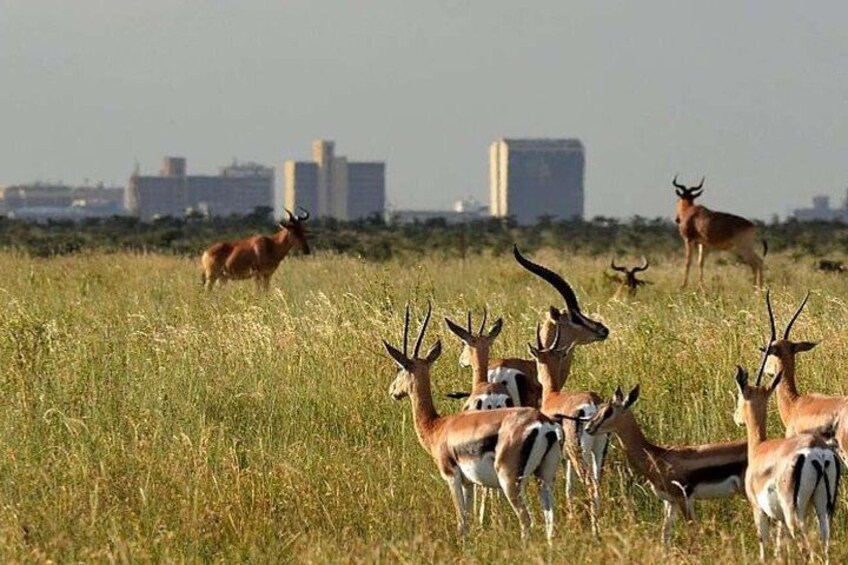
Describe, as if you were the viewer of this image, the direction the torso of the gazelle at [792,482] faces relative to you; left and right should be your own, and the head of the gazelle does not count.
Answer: facing away from the viewer and to the left of the viewer

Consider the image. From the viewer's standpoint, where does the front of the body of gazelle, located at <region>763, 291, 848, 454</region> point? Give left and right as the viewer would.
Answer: facing to the left of the viewer

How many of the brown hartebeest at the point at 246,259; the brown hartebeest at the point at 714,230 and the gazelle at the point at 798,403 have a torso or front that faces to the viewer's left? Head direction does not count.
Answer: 2

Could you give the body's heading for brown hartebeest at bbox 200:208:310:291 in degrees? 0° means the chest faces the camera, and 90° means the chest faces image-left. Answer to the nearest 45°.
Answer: approximately 270°

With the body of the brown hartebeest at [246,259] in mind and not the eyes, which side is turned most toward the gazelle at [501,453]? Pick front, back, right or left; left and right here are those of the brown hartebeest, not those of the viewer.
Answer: right

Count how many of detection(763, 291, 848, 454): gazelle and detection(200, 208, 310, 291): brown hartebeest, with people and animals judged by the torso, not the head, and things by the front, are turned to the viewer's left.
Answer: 1

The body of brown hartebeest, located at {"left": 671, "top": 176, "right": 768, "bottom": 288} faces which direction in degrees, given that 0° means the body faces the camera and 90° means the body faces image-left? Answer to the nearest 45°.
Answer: approximately 90°

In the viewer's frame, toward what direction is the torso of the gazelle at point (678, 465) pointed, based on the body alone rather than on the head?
to the viewer's left

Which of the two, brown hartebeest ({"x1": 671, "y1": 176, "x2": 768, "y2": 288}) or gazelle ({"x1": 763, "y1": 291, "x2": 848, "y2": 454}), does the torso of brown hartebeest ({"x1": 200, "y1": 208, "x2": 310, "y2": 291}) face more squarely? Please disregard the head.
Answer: the brown hartebeest

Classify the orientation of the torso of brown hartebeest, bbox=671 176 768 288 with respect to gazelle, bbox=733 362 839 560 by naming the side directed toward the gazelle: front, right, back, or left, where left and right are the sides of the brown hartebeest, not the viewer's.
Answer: left
